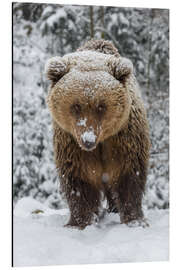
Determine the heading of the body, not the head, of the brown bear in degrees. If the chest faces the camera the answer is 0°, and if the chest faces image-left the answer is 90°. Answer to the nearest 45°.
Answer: approximately 0°
